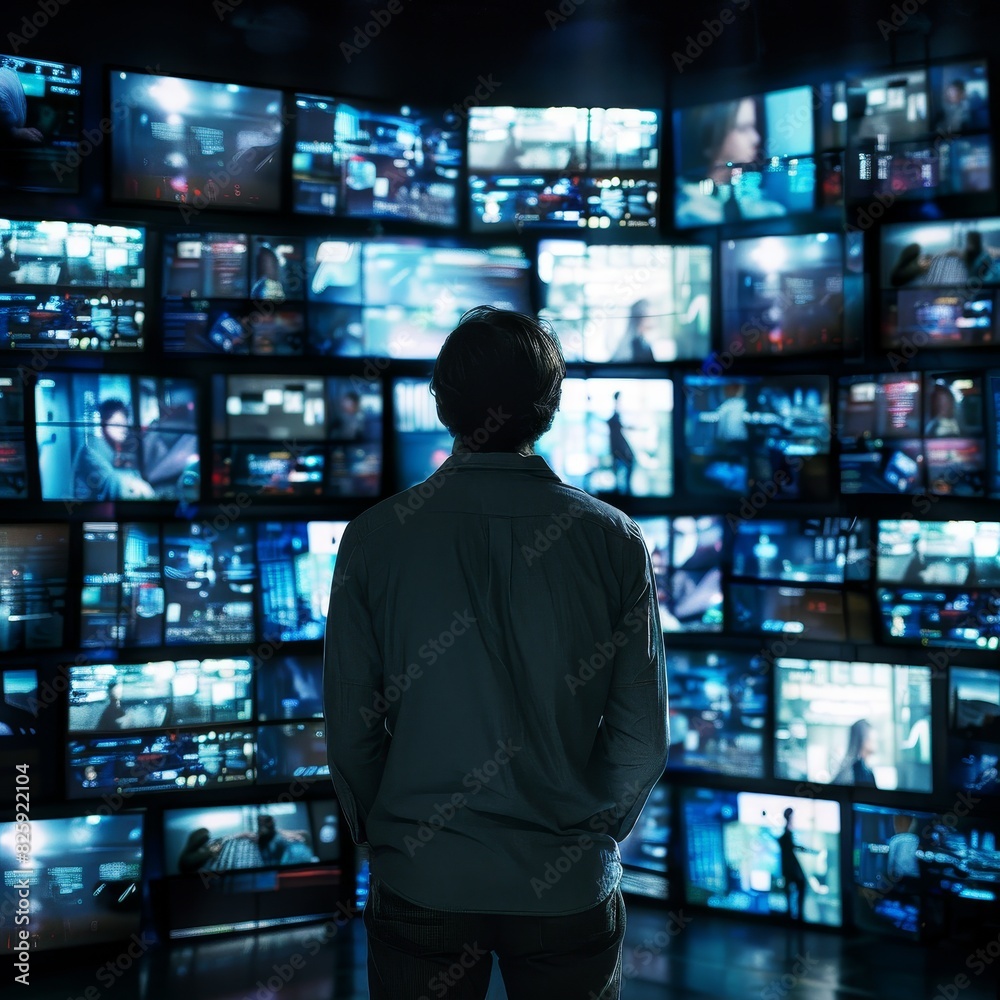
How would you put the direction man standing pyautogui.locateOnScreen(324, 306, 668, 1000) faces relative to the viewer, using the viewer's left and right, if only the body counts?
facing away from the viewer

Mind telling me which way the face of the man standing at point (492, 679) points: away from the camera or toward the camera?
away from the camera

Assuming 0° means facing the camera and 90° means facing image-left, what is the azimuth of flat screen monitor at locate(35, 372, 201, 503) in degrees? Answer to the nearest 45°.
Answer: approximately 0°

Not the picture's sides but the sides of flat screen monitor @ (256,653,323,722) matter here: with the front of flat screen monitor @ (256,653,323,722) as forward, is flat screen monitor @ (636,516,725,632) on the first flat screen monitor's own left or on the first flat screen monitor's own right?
on the first flat screen monitor's own left

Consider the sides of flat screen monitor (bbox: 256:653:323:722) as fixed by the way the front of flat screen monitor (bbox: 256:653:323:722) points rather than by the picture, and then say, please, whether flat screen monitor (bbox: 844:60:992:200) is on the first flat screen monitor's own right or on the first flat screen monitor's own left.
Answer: on the first flat screen monitor's own left
